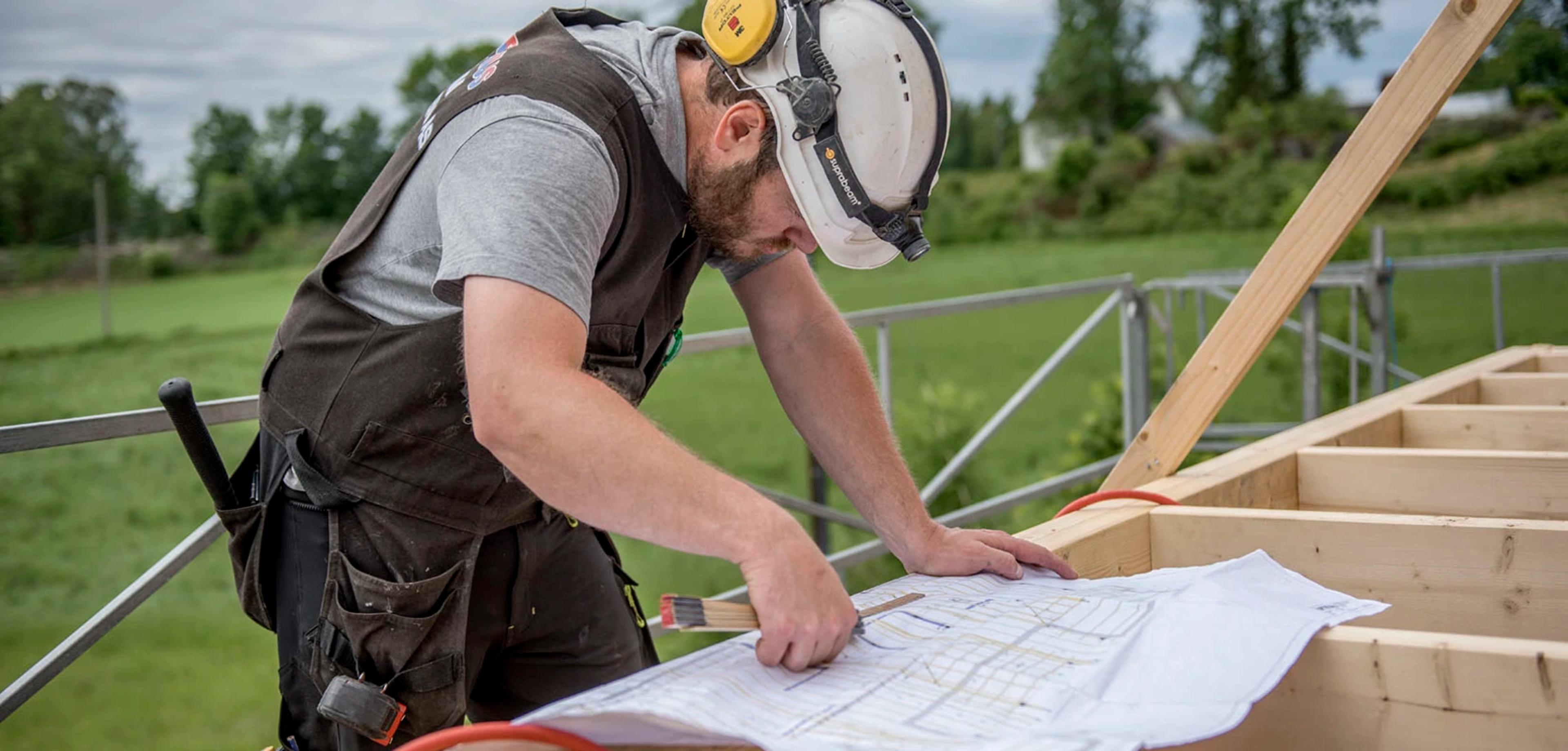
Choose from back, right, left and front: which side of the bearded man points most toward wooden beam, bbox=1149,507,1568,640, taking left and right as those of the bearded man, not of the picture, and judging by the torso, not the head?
front

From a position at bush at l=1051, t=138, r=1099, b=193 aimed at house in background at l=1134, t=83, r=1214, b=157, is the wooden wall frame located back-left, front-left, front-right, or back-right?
back-right

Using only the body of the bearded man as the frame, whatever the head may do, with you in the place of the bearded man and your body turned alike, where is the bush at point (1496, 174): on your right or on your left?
on your left

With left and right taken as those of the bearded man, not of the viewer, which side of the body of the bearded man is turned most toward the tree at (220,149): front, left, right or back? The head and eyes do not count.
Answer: left

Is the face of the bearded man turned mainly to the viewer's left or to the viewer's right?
to the viewer's right

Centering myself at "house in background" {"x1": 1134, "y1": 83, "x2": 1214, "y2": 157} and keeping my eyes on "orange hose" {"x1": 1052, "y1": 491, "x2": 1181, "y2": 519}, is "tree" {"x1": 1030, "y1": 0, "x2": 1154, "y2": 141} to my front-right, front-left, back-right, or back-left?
back-right

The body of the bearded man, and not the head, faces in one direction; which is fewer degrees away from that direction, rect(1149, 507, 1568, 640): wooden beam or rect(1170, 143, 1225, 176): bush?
the wooden beam

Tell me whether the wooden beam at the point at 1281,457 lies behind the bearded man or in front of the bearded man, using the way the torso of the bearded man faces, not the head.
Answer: in front

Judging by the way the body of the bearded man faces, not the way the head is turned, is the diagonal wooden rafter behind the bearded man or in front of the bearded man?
in front

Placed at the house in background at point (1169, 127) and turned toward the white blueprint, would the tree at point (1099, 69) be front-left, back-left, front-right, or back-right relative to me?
back-right

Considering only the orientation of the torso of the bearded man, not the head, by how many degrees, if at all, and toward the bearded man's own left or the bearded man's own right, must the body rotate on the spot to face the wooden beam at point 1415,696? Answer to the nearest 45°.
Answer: approximately 45° to the bearded man's own right

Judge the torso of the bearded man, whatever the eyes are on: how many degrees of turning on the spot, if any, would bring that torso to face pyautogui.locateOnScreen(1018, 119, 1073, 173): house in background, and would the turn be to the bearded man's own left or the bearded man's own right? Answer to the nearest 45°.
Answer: approximately 90° to the bearded man's own left

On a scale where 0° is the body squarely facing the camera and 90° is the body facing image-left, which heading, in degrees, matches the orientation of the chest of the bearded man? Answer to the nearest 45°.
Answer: approximately 270°
